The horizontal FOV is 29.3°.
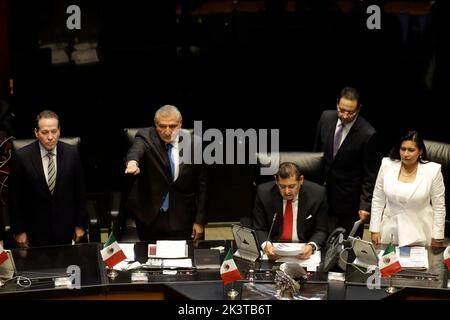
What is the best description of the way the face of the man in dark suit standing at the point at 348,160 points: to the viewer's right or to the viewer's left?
to the viewer's left

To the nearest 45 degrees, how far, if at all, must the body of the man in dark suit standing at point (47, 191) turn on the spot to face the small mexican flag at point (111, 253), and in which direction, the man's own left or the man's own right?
approximately 45° to the man's own left

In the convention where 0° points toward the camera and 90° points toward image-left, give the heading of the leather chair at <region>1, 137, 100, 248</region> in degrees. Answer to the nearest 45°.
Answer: approximately 0°

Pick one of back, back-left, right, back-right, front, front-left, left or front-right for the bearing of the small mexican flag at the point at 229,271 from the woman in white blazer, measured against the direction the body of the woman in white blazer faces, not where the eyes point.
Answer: front-right
